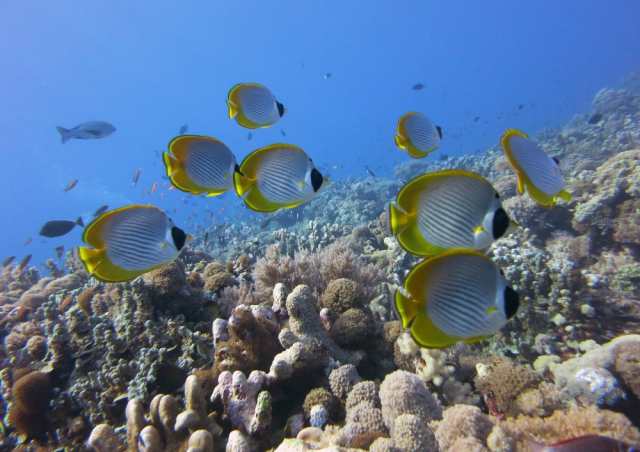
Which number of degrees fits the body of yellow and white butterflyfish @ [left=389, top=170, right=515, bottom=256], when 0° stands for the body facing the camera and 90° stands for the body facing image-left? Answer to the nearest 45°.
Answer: approximately 270°

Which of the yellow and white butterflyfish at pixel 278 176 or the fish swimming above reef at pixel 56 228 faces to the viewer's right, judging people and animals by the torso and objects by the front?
the yellow and white butterflyfish

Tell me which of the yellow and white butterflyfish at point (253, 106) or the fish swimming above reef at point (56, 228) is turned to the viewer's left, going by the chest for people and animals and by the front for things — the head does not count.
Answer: the fish swimming above reef

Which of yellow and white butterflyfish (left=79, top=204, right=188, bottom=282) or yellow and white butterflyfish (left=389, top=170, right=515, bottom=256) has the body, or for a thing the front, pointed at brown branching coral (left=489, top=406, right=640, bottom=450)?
yellow and white butterflyfish (left=79, top=204, right=188, bottom=282)

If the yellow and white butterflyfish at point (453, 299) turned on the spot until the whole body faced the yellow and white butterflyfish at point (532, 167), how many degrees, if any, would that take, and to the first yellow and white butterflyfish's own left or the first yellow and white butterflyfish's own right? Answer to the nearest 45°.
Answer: approximately 45° to the first yellow and white butterflyfish's own left

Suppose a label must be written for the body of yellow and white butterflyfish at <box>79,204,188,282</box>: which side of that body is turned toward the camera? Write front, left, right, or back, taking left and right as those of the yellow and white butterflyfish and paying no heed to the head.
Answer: right

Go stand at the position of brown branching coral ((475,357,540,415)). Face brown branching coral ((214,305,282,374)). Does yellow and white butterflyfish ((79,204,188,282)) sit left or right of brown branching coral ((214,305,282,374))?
left

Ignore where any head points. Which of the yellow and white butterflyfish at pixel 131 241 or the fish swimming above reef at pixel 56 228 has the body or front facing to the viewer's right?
the yellow and white butterflyfish

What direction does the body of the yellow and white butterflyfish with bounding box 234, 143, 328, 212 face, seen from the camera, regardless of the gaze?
to the viewer's right

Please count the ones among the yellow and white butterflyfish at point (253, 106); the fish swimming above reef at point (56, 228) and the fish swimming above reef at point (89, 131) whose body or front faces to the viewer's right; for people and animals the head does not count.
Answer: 2

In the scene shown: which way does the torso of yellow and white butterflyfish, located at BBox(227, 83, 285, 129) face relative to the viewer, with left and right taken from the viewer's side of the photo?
facing to the right of the viewer

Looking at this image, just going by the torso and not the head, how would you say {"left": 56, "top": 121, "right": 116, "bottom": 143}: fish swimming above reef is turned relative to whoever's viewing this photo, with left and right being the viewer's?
facing to the right of the viewer
